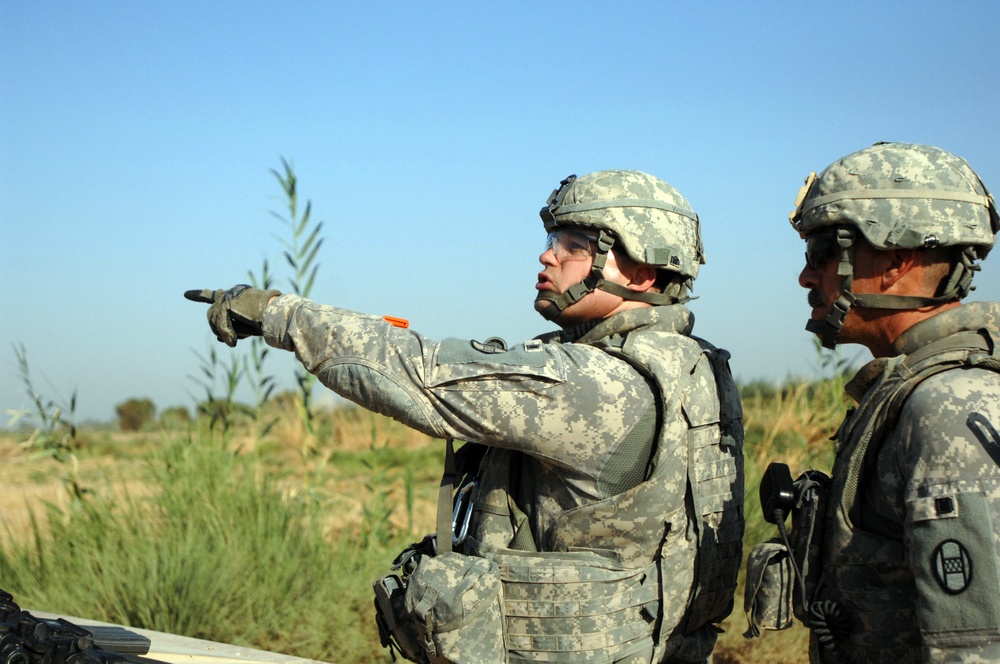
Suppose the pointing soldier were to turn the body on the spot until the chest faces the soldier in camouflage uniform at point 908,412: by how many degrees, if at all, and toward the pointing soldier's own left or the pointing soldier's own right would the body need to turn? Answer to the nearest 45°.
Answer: approximately 135° to the pointing soldier's own left

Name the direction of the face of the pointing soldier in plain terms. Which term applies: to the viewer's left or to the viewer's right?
to the viewer's left

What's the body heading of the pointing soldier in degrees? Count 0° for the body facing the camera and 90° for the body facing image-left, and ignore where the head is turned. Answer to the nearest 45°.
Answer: approximately 90°

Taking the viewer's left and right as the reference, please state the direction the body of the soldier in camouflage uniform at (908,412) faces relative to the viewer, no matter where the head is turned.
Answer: facing to the left of the viewer

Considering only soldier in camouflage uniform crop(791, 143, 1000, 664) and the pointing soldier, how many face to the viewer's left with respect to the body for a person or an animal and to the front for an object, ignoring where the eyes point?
2

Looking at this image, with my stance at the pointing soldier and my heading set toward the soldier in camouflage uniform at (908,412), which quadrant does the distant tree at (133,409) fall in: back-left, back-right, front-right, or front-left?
back-left

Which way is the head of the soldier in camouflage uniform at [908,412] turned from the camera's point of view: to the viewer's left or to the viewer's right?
to the viewer's left

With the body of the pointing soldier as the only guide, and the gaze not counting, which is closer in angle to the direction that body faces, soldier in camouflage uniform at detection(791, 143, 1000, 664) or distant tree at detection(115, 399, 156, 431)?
the distant tree
